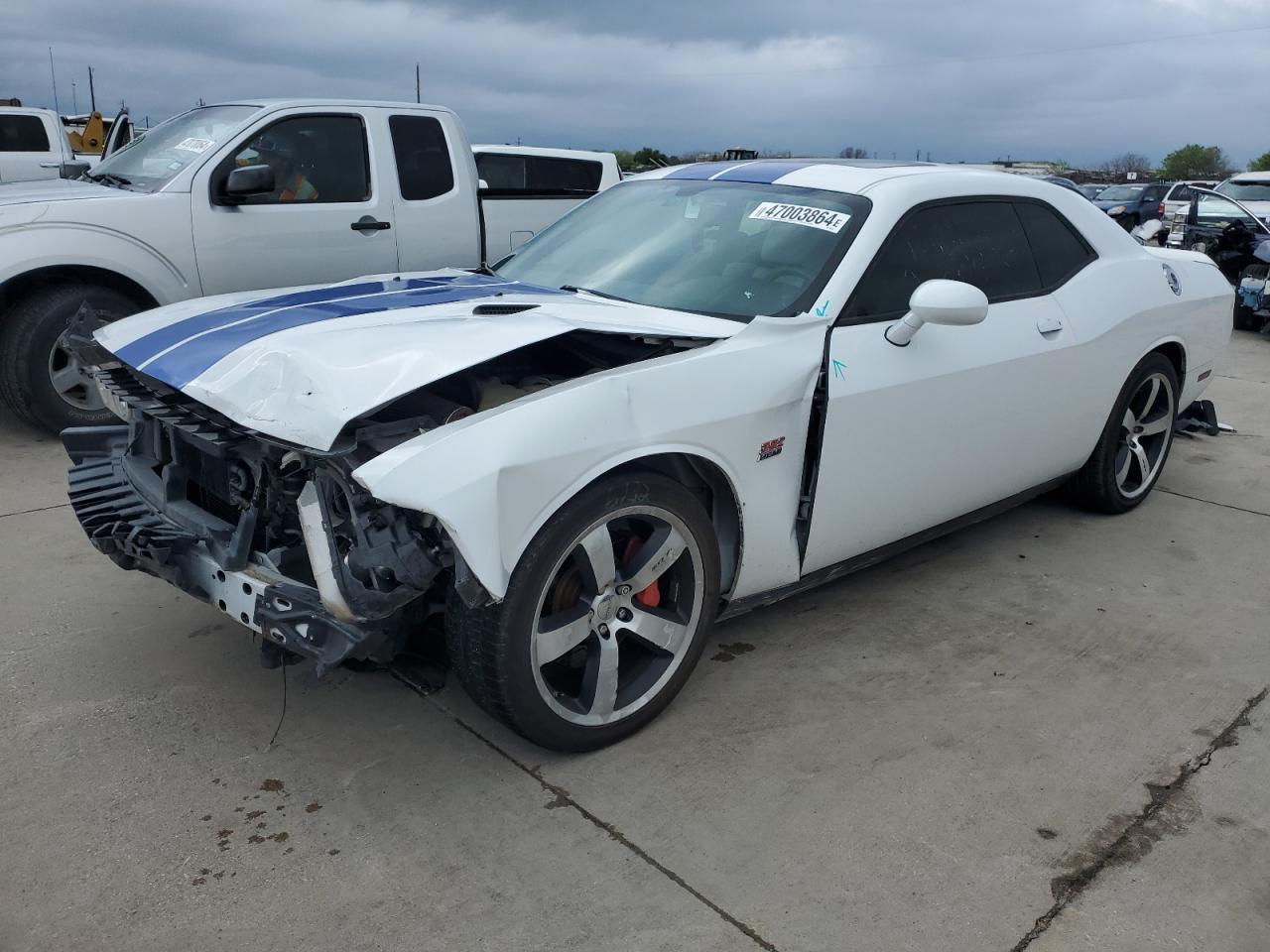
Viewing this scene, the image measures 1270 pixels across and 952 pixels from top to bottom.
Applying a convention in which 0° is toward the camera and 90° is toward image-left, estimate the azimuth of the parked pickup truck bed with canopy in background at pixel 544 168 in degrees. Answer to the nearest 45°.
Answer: approximately 90°

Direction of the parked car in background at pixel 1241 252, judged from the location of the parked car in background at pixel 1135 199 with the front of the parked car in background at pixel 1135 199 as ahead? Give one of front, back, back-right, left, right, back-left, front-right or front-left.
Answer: front-left

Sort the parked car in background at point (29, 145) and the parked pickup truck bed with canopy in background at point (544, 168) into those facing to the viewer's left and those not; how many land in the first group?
2

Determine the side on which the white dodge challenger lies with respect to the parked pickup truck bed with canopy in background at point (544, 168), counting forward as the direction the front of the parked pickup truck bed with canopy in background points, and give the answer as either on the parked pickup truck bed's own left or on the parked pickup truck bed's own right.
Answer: on the parked pickup truck bed's own left

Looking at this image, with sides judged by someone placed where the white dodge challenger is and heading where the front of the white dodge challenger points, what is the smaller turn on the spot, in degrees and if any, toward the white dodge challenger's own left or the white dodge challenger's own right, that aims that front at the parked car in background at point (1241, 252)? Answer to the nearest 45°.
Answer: approximately 180°

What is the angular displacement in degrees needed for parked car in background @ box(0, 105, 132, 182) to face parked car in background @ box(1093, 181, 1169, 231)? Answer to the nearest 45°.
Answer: approximately 180°

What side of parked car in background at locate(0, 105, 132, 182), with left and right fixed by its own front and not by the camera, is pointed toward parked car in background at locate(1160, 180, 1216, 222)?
back

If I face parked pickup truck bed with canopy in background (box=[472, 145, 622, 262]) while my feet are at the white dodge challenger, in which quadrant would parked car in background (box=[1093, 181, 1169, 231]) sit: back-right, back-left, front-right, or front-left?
front-right

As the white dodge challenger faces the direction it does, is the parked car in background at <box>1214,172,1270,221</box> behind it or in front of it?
behind

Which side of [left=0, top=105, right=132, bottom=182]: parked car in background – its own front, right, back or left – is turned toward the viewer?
left

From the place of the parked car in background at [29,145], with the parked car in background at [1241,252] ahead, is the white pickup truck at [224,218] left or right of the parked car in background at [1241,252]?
right
